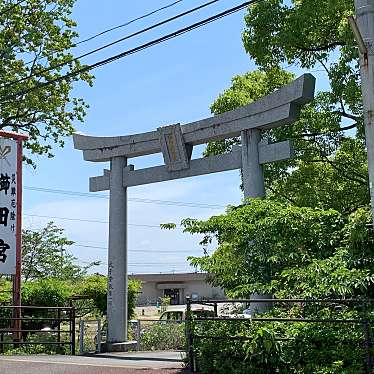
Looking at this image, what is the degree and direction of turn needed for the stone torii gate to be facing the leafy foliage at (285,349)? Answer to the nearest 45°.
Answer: approximately 45° to its left

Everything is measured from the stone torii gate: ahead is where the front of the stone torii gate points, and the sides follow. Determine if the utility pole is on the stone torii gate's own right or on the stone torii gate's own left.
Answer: on the stone torii gate's own left

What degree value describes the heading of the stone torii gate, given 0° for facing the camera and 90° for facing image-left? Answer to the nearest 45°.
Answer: approximately 45°

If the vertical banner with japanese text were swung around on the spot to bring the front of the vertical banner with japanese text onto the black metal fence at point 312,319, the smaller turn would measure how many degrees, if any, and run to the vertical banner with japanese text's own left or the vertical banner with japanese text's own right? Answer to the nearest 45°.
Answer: approximately 45° to the vertical banner with japanese text's own left

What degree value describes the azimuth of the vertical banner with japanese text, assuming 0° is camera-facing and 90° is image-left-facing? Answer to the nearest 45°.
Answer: approximately 0°

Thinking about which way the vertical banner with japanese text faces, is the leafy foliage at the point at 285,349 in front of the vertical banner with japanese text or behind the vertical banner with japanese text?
in front

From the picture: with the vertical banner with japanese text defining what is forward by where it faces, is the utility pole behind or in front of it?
in front

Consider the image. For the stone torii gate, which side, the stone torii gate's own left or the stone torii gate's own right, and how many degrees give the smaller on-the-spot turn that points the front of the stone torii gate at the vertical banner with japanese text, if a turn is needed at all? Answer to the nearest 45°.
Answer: approximately 45° to the stone torii gate's own right

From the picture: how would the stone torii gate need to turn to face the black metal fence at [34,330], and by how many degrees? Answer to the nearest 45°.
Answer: approximately 90° to its right
